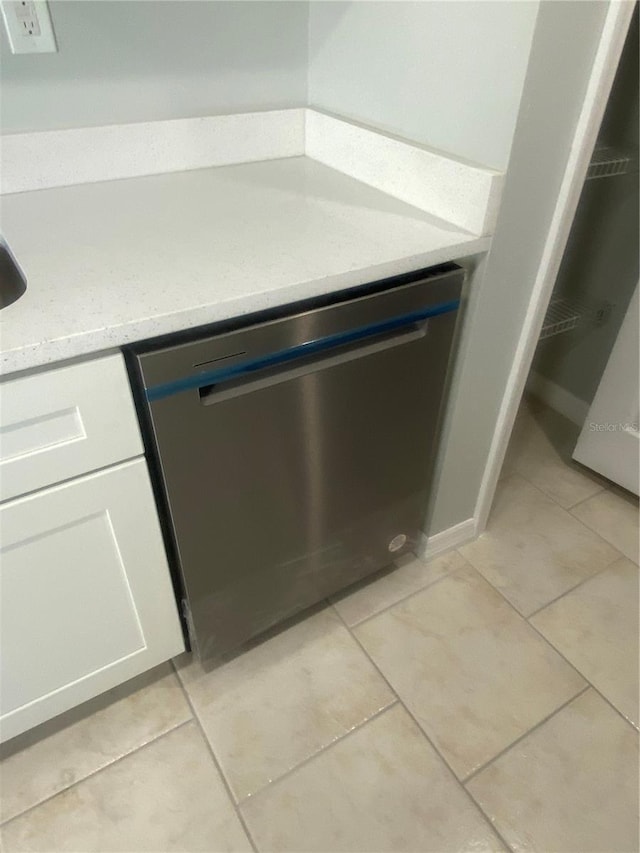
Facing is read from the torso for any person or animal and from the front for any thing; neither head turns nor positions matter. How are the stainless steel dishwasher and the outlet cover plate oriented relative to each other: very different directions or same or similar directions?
same or similar directions

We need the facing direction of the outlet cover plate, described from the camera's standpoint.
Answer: facing the viewer

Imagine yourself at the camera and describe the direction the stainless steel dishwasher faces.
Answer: facing the viewer and to the right of the viewer

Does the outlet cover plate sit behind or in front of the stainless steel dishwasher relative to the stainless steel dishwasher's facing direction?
behind

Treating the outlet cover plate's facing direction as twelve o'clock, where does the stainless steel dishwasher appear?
The stainless steel dishwasher is roughly at 11 o'clock from the outlet cover plate.

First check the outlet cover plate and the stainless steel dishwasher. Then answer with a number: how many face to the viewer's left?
0
